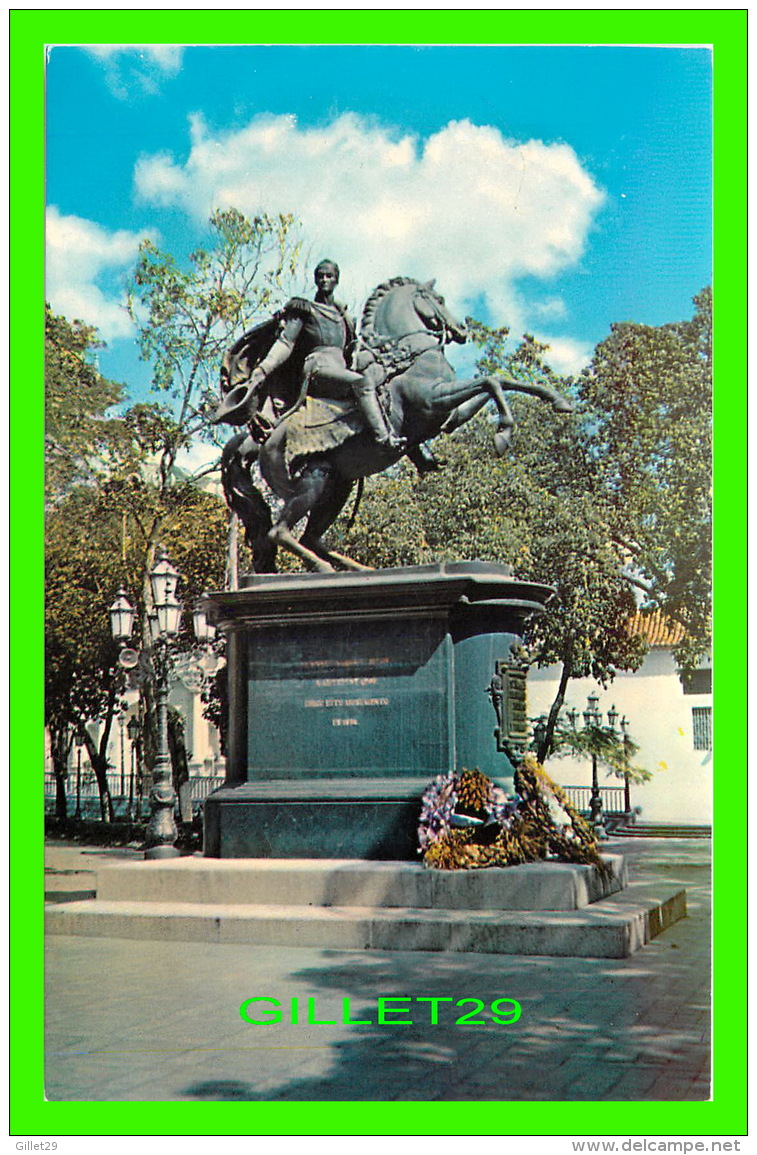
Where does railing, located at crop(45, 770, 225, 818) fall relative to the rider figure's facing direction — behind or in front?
behind

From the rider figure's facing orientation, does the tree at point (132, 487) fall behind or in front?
behind

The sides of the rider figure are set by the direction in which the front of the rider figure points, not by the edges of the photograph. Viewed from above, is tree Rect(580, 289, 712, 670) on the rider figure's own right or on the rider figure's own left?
on the rider figure's own left

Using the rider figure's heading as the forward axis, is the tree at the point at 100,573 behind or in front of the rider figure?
behind

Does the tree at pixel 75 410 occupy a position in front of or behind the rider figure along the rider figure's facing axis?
behind

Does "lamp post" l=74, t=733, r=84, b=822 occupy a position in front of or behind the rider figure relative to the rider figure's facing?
behind

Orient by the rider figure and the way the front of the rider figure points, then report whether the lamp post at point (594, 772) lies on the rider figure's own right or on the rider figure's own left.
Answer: on the rider figure's own left

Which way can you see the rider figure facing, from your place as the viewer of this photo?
facing the viewer and to the right of the viewer
